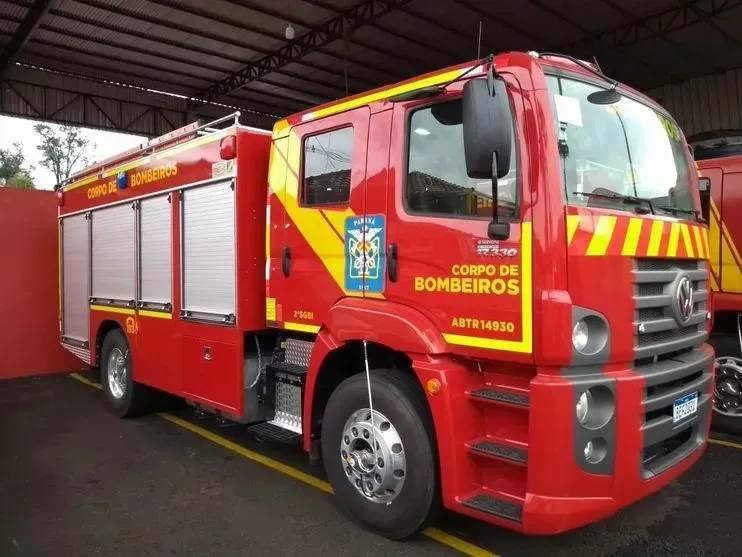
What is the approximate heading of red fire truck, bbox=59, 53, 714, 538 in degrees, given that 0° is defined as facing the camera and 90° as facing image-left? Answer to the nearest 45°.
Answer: approximately 315°

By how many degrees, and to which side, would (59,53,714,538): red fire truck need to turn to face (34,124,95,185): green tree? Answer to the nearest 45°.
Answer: approximately 180°

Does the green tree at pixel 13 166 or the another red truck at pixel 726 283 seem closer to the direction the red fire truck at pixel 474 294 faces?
the another red truck

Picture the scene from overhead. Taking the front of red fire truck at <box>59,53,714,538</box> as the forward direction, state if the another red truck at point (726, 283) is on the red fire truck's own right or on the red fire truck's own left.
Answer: on the red fire truck's own left

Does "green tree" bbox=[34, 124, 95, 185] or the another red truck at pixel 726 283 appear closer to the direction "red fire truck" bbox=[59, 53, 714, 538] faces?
the another red truck

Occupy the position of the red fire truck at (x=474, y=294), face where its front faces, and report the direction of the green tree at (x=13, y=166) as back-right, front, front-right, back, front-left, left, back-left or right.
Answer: back

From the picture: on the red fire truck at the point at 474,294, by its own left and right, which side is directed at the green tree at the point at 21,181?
back
